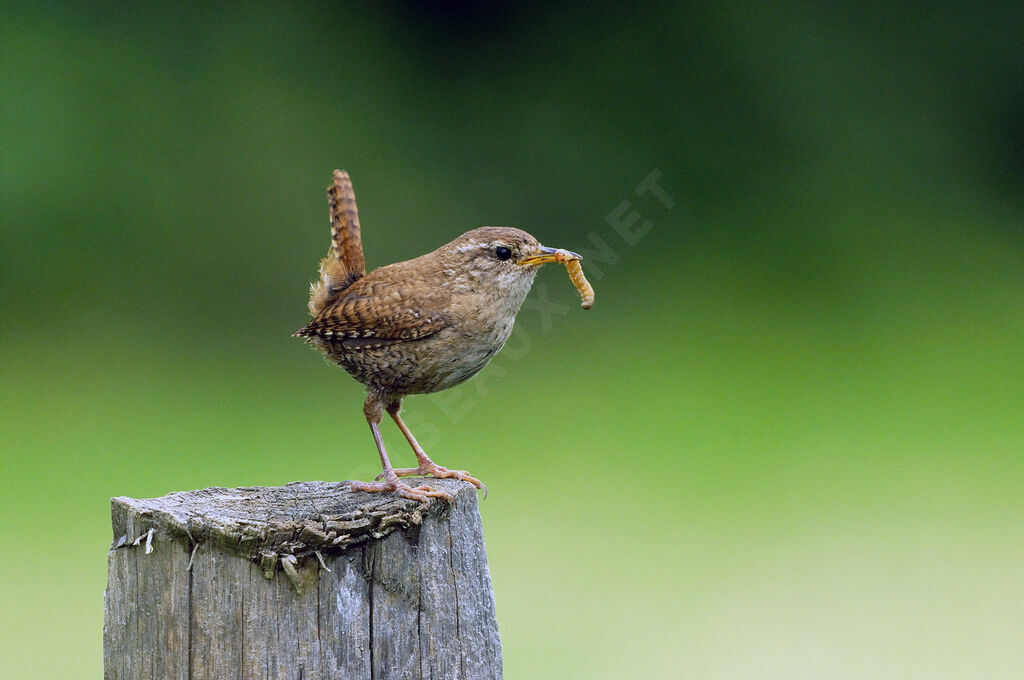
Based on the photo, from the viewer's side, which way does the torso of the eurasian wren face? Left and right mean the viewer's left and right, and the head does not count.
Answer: facing to the right of the viewer
